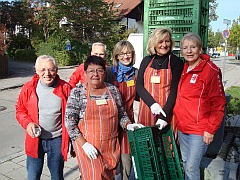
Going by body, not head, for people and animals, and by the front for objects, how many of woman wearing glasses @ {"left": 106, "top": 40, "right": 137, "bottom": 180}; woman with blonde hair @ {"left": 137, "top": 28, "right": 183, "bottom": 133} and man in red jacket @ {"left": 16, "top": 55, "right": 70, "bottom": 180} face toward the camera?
3

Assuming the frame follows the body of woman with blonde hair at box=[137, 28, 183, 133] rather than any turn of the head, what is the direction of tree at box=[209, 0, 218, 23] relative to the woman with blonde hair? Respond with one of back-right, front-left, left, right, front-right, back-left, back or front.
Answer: back

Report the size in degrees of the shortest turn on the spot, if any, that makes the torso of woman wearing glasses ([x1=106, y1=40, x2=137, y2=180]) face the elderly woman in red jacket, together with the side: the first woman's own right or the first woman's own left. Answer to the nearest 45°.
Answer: approximately 45° to the first woman's own left

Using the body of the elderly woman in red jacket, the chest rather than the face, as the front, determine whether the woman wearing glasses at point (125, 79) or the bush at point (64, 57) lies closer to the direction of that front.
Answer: the woman wearing glasses

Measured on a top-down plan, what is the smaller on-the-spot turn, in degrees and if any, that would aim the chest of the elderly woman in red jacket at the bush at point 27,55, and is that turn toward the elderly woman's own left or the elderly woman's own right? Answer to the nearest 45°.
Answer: approximately 90° to the elderly woman's own right

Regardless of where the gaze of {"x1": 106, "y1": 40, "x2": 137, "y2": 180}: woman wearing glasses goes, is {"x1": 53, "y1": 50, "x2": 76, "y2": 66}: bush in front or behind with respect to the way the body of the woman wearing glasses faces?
behind

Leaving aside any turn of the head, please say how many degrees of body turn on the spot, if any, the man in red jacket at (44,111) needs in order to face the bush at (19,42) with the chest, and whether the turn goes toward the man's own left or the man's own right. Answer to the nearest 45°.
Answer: approximately 180°

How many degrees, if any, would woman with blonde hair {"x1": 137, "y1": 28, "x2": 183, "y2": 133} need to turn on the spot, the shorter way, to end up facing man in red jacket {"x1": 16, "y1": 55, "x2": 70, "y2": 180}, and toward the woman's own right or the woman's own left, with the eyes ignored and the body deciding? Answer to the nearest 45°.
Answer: approximately 90° to the woman's own right

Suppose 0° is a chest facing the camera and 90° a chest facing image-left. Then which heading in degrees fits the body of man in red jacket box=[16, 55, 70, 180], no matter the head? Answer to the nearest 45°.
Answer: approximately 0°
